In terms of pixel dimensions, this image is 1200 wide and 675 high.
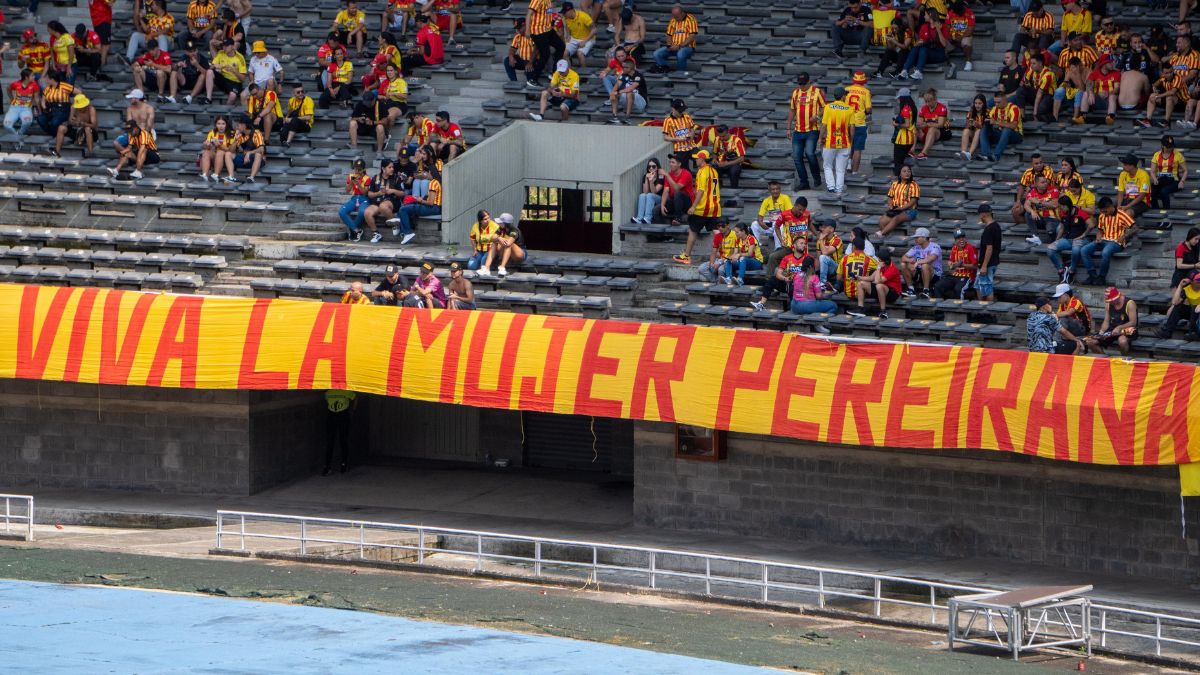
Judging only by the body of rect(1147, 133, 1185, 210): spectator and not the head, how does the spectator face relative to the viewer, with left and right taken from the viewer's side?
facing the viewer

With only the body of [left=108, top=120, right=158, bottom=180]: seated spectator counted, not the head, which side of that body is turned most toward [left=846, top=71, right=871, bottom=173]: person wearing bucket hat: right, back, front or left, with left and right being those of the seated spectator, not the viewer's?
left

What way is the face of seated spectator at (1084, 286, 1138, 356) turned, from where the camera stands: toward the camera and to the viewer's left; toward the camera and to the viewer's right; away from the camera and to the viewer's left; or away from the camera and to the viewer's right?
toward the camera and to the viewer's left

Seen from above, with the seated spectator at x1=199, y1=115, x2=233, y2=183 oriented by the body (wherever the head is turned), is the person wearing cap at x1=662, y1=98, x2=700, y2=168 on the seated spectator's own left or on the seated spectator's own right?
on the seated spectator's own left

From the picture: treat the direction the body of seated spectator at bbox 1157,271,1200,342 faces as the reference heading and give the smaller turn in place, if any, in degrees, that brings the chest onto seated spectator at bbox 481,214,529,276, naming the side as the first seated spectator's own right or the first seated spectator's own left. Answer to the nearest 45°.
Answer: approximately 45° to the first seated spectator's own right

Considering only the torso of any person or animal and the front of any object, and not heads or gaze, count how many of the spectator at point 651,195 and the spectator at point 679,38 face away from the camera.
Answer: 0
